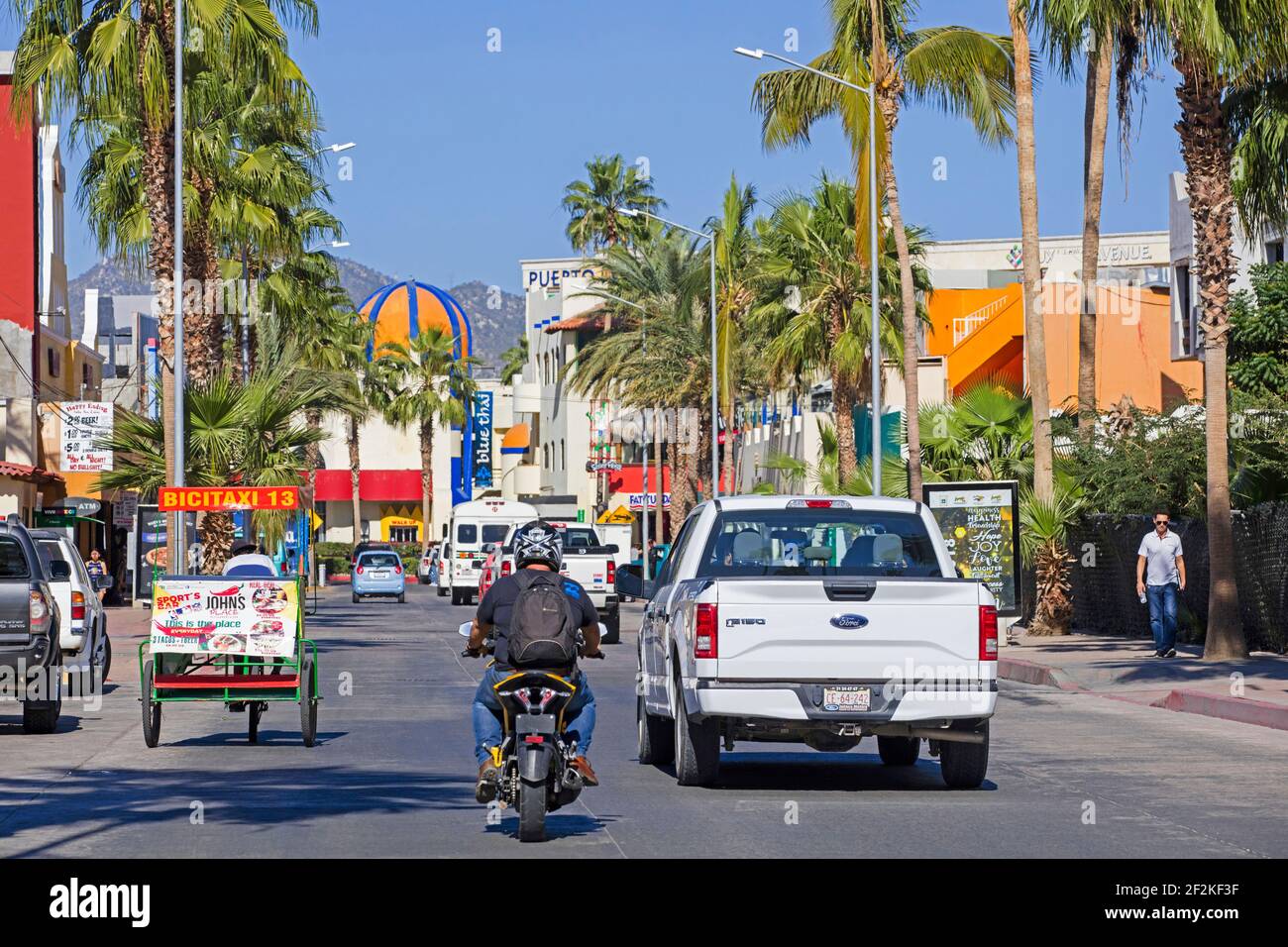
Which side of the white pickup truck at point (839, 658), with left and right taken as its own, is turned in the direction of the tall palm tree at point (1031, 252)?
front

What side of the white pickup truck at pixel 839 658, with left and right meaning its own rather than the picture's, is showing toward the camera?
back

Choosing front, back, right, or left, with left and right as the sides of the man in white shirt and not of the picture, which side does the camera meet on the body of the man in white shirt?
front

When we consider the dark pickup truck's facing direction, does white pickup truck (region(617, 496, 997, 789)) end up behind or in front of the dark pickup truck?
behind

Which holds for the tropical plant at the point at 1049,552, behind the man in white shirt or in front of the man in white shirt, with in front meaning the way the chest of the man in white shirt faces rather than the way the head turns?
behind

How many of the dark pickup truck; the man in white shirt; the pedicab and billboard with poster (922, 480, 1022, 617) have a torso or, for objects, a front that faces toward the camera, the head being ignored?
2

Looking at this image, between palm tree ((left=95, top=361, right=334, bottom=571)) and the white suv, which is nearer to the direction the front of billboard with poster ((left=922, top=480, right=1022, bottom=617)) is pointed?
the white suv

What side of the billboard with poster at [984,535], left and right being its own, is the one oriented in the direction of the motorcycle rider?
front

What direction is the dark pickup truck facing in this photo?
away from the camera

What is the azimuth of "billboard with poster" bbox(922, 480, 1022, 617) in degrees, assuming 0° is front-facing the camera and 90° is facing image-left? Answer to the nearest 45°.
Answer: approximately 0°

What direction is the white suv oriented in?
away from the camera

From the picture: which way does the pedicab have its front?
away from the camera

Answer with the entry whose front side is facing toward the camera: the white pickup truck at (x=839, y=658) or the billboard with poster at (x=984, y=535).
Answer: the billboard with poster

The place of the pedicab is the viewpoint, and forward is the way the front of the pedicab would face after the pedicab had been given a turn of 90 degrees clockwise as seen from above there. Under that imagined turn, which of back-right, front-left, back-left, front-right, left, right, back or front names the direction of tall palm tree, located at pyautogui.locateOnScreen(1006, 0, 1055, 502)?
front-left

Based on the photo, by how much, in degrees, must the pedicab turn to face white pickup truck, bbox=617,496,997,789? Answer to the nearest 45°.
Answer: approximately 135° to its right

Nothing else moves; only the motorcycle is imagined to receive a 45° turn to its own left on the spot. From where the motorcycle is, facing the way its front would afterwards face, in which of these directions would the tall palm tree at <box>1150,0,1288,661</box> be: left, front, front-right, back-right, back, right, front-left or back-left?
right

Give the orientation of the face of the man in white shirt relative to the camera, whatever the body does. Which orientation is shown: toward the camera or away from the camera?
toward the camera

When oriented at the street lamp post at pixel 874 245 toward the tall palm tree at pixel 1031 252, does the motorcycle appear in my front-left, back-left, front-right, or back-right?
front-right
